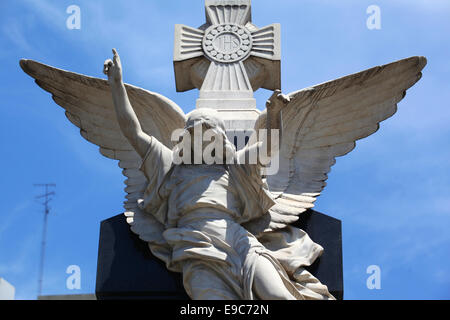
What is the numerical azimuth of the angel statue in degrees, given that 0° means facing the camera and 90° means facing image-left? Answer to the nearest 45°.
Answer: approximately 0°

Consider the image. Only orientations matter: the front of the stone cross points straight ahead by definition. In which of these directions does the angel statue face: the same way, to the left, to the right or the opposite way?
the same way

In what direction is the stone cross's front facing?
toward the camera

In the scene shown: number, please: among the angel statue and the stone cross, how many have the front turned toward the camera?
2
